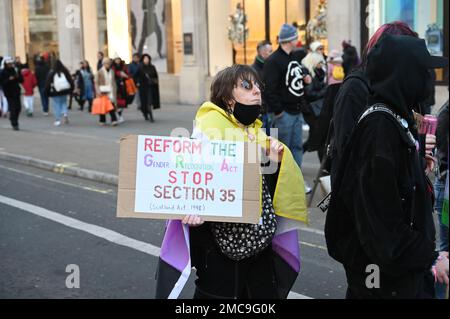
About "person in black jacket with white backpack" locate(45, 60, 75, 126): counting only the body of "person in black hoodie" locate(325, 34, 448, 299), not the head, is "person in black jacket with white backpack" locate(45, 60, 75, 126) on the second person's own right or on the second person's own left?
on the second person's own left
